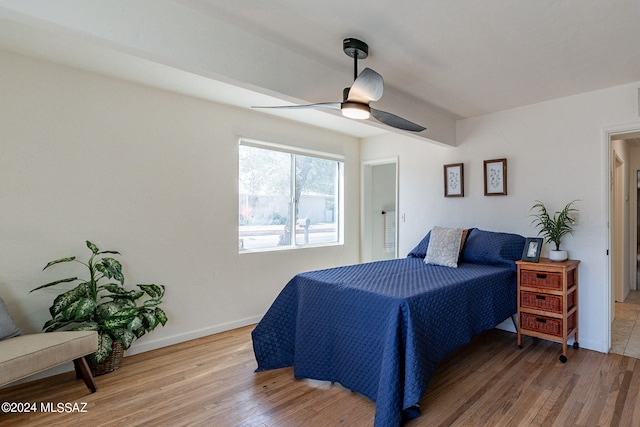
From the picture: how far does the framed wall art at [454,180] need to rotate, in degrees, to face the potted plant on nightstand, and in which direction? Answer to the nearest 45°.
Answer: approximately 90° to its left

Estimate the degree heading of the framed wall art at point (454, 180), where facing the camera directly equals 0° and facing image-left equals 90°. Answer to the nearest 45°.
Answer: approximately 45°

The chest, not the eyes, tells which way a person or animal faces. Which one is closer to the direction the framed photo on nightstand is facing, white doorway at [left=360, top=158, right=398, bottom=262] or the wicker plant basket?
the wicker plant basket

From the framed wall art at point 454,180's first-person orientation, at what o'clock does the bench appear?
The bench is roughly at 12 o'clock from the framed wall art.
